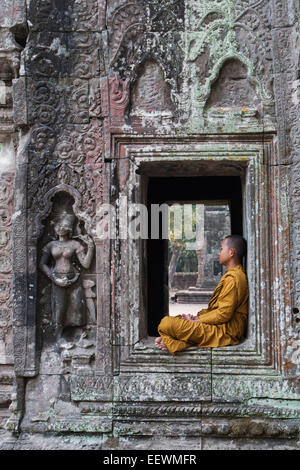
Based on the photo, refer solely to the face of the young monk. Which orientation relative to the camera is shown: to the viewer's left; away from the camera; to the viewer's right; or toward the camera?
to the viewer's left

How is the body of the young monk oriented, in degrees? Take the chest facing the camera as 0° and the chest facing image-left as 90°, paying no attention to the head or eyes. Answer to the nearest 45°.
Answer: approximately 90°
